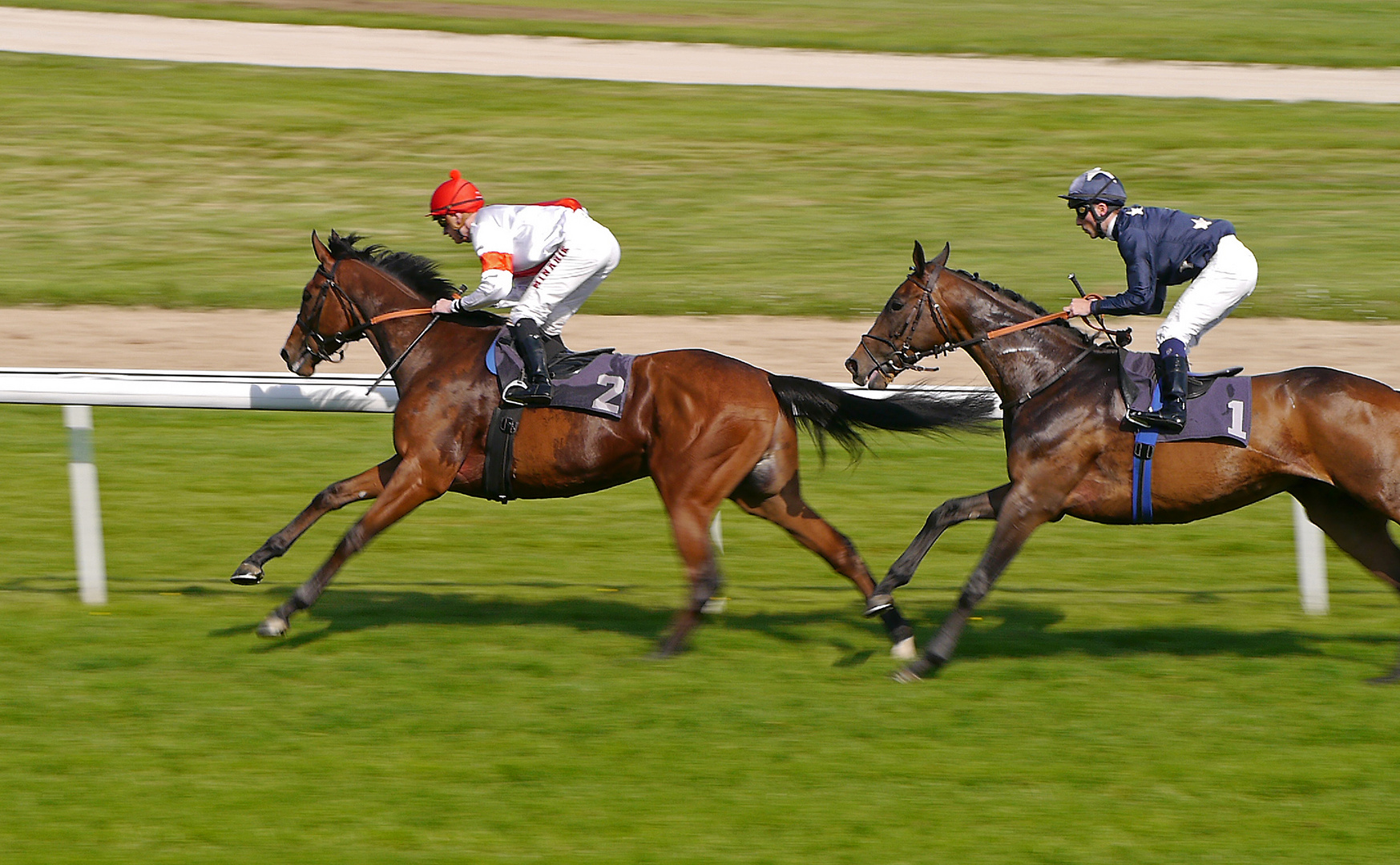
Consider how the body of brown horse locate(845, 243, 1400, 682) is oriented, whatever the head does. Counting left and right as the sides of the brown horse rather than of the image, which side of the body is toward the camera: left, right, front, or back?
left

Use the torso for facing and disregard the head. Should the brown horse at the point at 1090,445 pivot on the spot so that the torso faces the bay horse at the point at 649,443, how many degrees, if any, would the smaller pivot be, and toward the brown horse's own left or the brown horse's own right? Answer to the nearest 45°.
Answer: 0° — it already faces it

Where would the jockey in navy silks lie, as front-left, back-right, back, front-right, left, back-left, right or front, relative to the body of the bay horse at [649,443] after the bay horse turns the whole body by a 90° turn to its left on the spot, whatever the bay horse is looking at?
left

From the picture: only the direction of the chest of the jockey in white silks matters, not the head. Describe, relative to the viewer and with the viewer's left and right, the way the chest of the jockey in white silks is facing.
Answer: facing to the left of the viewer

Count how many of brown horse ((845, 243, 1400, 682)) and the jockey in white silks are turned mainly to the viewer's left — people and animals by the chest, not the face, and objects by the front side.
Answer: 2

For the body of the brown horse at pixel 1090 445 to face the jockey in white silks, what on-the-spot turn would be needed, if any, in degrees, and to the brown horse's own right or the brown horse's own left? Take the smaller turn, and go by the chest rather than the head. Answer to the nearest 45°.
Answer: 0° — it already faces them

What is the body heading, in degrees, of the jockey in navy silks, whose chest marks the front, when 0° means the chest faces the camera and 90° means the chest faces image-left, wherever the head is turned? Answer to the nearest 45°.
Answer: approximately 90°

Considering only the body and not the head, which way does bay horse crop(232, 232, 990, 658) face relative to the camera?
to the viewer's left
